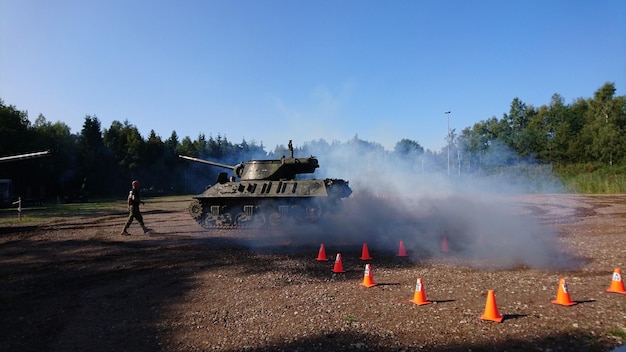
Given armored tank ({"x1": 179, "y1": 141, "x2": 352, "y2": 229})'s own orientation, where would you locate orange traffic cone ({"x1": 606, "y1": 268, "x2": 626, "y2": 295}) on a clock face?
The orange traffic cone is roughly at 8 o'clock from the armored tank.

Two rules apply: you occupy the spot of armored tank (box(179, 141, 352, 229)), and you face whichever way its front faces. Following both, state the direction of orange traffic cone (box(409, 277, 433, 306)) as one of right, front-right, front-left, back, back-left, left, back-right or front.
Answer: left

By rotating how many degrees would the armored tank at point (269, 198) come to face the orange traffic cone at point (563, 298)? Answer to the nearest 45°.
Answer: approximately 90° to its left

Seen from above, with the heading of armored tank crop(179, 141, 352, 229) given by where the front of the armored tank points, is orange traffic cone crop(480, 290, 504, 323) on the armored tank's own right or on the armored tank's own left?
on the armored tank's own left

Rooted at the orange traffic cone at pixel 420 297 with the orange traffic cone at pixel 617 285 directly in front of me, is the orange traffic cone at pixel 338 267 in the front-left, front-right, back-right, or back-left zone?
back-left

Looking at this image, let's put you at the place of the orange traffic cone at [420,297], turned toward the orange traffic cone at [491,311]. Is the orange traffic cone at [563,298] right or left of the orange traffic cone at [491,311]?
left

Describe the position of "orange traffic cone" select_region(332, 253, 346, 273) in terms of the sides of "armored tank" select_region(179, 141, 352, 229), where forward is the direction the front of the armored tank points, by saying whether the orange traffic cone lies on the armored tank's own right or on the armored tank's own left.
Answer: on the armored tank's own left

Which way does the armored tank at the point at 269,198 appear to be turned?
to the viewer's left
